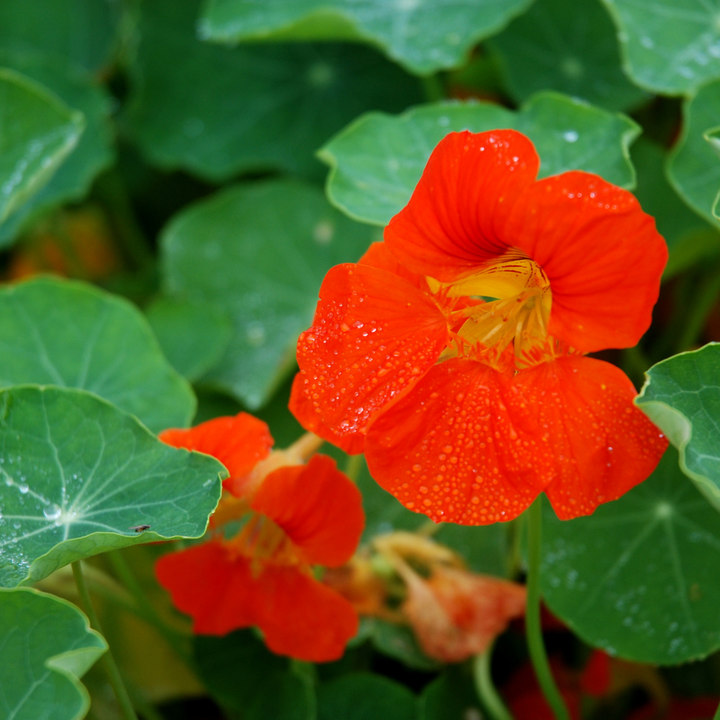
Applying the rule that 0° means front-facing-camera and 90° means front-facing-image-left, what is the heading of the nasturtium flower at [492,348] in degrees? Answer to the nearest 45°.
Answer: approximately 0°

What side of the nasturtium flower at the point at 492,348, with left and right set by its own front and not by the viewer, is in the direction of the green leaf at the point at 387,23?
back
